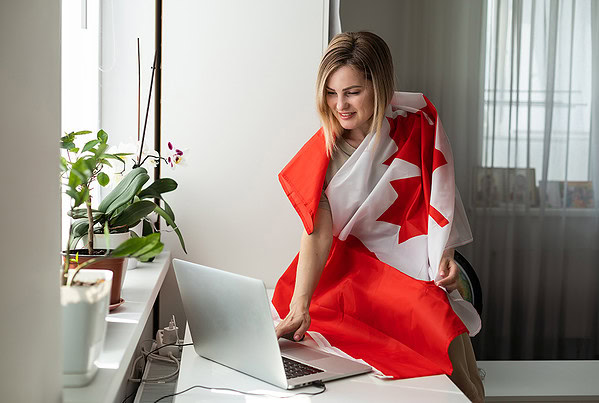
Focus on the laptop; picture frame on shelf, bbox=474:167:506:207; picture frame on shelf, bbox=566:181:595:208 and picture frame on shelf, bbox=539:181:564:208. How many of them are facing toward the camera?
3

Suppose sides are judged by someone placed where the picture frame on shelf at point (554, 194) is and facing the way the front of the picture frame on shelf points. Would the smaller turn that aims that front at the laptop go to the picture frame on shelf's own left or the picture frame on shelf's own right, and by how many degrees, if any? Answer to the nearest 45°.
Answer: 0° — it already faces it

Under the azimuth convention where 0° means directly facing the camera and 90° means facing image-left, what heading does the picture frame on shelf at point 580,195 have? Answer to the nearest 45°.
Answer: approximately 0°

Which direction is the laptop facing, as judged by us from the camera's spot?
facing away from the viewer and to the right of the viewer

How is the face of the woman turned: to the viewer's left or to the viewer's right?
to the viewer's left

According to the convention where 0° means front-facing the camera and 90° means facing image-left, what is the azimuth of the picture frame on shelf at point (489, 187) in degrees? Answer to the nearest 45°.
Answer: approximately 0°
